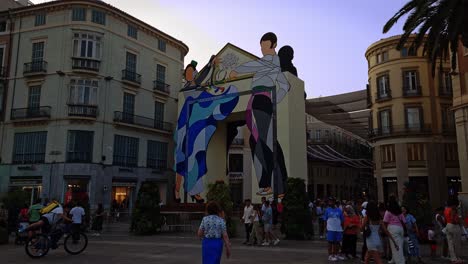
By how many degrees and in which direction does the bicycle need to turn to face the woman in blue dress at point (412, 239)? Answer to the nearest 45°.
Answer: approximately 45° to its right

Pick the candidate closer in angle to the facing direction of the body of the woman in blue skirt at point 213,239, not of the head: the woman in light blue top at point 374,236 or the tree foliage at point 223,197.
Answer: the tree foliage

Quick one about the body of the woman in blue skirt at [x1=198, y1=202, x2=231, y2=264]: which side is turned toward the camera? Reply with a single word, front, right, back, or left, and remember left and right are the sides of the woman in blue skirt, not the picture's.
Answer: back

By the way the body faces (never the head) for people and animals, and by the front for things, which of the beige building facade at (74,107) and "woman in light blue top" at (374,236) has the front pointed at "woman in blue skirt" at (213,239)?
the beige building facade
